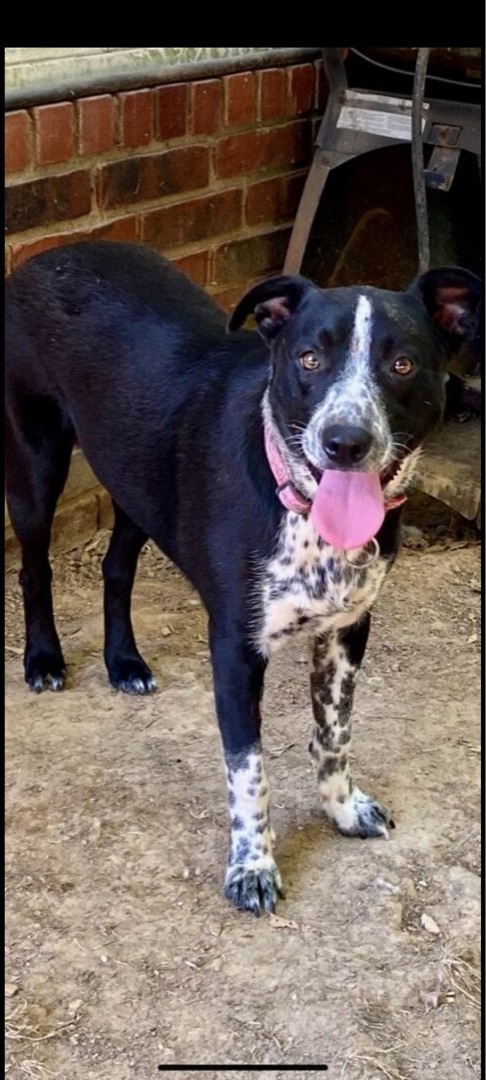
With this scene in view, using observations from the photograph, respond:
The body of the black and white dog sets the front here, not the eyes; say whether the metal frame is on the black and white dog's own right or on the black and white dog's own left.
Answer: on the black and white dog's own left

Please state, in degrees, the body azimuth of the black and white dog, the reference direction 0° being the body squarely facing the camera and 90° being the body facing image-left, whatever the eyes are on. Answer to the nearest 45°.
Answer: approximately 315°

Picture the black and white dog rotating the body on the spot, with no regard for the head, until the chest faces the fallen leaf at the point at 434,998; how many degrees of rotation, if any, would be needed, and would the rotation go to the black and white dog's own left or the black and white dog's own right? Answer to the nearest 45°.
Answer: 0° — it already faces it
